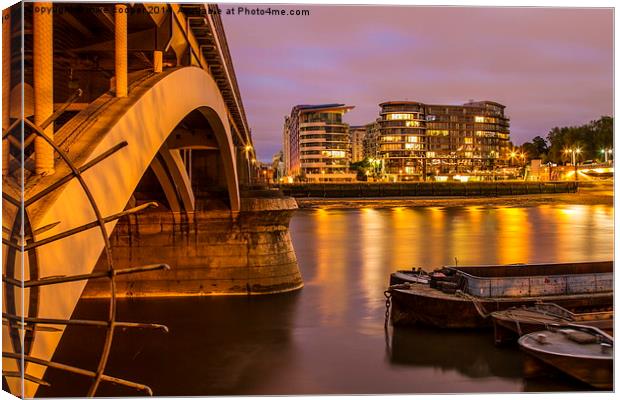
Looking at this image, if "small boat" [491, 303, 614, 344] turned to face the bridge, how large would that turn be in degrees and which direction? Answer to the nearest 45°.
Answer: approximately 45° to its left

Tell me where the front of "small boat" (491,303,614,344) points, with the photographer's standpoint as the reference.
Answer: facing to the left of the viewer

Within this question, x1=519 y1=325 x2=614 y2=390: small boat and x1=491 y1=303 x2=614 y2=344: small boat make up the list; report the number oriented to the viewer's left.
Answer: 2

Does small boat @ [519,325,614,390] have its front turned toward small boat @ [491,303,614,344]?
no

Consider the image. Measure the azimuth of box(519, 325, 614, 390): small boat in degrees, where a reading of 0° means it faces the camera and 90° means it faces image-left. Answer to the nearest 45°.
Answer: approximately 90°

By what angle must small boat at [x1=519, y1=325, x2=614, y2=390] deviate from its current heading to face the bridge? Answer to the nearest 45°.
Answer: approximately 45° to its left

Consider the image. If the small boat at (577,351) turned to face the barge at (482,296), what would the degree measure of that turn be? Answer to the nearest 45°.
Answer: approximately 45° to its right

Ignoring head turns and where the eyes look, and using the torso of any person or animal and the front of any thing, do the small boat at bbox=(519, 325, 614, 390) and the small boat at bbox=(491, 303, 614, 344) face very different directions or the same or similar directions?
same or similar directions

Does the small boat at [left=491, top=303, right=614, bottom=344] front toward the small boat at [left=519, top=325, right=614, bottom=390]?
no
